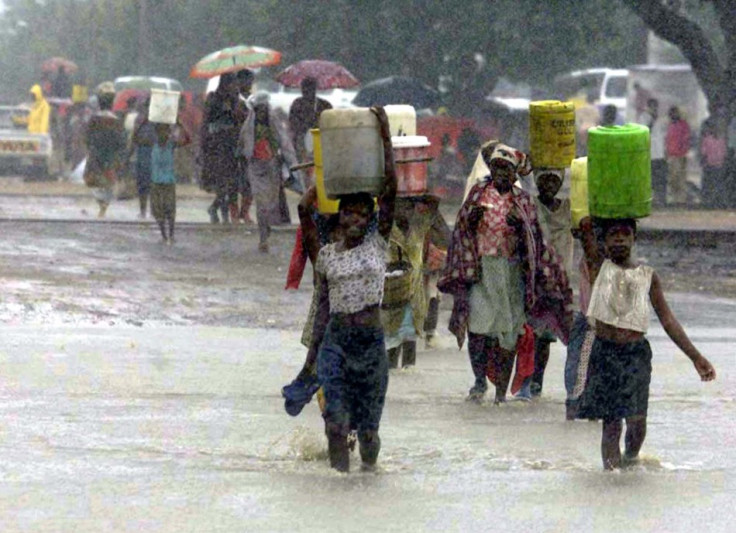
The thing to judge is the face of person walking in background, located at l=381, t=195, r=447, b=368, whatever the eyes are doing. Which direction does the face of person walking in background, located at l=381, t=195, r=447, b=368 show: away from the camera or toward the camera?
toward the camera

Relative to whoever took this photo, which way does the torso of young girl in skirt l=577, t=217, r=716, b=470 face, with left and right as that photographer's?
facing the viewer

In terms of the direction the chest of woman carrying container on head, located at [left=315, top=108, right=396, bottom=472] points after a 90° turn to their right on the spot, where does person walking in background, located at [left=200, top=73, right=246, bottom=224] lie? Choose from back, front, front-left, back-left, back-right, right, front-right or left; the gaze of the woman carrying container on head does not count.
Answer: right

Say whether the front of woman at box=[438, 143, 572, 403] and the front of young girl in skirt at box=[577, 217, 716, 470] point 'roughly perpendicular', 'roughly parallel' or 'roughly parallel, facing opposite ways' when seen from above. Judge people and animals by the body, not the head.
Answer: roughly parallel

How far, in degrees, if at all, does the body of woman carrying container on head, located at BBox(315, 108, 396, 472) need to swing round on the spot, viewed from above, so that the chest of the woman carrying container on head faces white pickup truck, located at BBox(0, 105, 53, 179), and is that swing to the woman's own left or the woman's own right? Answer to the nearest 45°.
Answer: approximately 180°

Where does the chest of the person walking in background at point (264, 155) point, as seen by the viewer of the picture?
toward the camera

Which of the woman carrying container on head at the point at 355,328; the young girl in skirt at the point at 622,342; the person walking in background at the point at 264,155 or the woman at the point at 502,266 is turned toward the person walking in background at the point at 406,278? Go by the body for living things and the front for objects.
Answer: the person walking in background at the point at 264,155

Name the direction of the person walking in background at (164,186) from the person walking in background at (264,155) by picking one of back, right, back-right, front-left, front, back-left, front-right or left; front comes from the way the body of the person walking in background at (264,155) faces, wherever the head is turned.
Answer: back-right

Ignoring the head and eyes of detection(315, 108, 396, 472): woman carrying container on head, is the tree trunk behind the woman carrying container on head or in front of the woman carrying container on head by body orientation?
behind

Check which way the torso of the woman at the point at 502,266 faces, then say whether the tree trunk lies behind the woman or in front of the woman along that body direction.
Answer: behind

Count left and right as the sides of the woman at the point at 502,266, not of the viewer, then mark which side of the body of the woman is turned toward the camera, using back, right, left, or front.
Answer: front
